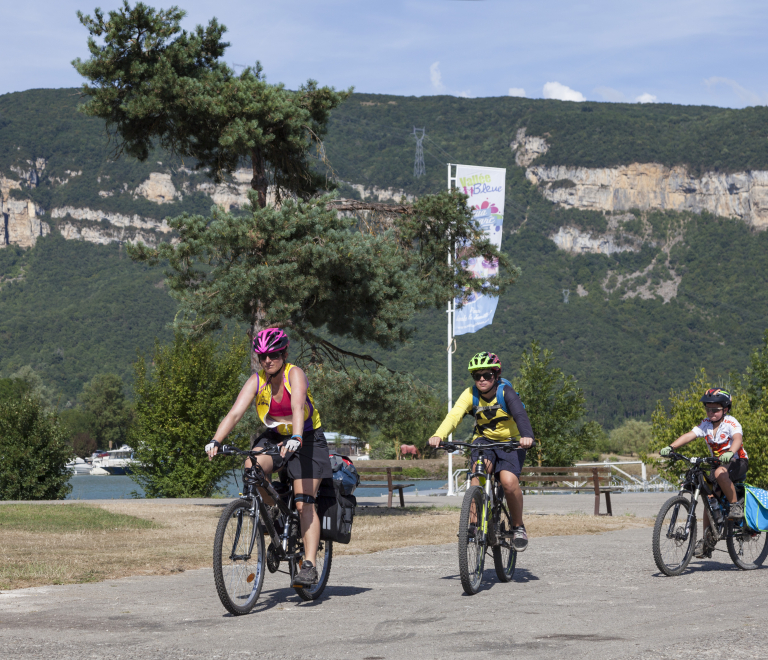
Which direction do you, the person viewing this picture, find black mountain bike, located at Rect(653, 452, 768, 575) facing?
facing the viewer and to the left of the viewer

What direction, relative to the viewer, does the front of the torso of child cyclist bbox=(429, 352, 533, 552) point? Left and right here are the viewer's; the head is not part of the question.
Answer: facing the viewer

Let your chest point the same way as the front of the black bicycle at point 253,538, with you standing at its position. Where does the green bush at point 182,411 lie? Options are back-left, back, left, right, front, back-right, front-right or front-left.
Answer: back-right

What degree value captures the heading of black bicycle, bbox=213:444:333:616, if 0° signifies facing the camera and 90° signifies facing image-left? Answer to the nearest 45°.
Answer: approximately 45°

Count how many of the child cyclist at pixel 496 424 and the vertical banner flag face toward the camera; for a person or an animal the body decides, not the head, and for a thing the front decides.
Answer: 2

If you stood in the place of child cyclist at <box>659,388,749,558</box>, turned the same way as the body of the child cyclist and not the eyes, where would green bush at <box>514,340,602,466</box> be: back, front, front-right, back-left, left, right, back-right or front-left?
back-right

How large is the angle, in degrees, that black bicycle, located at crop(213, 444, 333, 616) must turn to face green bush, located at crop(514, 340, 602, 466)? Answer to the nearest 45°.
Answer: approximately 135° to its right

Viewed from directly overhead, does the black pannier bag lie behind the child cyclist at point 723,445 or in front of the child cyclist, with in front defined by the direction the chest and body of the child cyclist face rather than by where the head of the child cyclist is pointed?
in front

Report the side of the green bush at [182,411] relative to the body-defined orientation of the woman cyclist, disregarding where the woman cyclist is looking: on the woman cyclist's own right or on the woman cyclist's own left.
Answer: on the woman cyclist's own right
